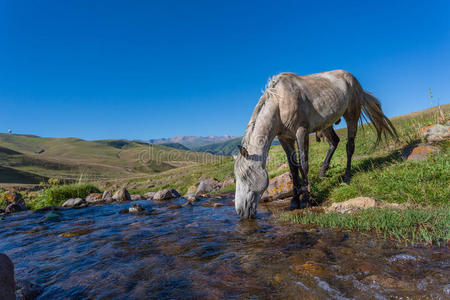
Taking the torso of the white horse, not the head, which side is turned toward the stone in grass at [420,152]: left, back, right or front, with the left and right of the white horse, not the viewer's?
back

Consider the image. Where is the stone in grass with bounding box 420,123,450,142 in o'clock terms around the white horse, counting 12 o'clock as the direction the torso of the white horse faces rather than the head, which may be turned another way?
The stone in grass is roughly at 6 o'clock from the white horse.

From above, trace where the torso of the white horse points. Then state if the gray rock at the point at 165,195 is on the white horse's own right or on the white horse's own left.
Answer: on the white horse's own right

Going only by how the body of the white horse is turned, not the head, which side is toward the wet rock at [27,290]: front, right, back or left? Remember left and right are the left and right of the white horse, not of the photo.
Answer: front

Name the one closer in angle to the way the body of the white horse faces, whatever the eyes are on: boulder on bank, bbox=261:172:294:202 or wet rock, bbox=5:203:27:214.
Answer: the wet rock
